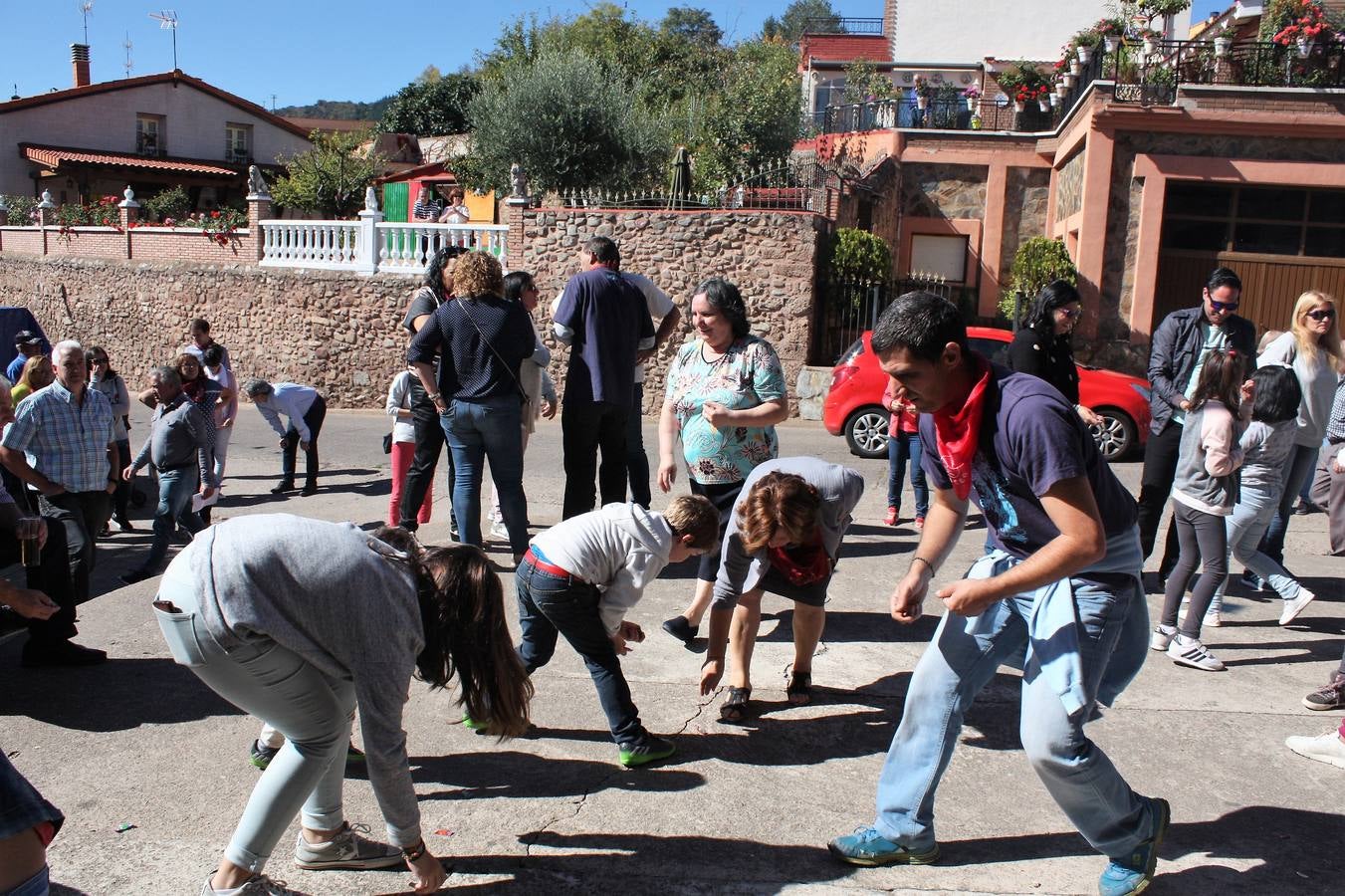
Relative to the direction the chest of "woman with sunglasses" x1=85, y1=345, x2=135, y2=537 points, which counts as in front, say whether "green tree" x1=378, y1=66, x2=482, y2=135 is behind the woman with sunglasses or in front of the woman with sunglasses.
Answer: behind

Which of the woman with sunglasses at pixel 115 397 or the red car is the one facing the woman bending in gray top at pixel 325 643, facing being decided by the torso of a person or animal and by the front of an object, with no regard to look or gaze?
the woman with sunglasses

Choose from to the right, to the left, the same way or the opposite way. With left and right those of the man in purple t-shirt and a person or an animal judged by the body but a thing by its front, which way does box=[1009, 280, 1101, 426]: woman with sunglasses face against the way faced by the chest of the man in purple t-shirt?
to the left

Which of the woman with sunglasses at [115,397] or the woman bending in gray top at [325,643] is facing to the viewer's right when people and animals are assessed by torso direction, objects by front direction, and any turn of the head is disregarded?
the woman bending in gray top

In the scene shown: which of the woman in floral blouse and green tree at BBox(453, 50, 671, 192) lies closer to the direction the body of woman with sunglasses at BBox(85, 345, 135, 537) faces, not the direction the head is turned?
the woman in floral blouse

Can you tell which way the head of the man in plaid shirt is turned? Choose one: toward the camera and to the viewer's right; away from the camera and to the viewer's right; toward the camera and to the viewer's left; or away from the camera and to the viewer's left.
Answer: toward the camera and to the viewer's right

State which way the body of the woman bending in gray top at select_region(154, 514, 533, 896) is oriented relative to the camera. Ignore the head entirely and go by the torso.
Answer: to the viewer's right

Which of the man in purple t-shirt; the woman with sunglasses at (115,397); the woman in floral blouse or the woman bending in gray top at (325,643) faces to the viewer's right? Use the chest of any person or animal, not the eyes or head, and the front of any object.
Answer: the woman bending in gray top
